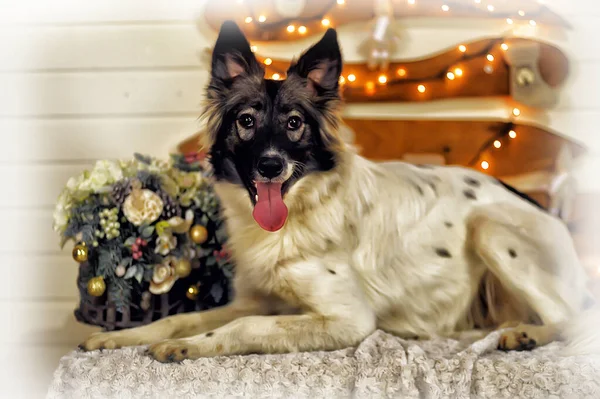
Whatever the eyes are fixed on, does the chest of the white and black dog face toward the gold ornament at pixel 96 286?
yes

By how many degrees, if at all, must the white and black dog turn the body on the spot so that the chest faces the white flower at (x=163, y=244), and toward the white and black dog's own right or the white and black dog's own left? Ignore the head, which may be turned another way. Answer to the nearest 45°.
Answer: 0° — it already faces it

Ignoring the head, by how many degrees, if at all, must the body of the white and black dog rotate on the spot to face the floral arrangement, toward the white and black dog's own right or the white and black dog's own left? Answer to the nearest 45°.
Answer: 0° — it already faces it

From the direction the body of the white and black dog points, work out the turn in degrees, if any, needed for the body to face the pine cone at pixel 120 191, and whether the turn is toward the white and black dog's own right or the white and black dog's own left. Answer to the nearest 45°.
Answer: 0° — it already faces it

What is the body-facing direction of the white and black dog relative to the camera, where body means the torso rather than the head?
to the viewer's left

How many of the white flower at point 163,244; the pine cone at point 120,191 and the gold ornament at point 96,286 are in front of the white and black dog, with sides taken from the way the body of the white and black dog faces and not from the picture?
3

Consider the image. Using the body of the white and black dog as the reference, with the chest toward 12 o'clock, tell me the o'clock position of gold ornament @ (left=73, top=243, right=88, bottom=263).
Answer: The gold ornament is roughly at 12 o'clock from the white and black dog.
